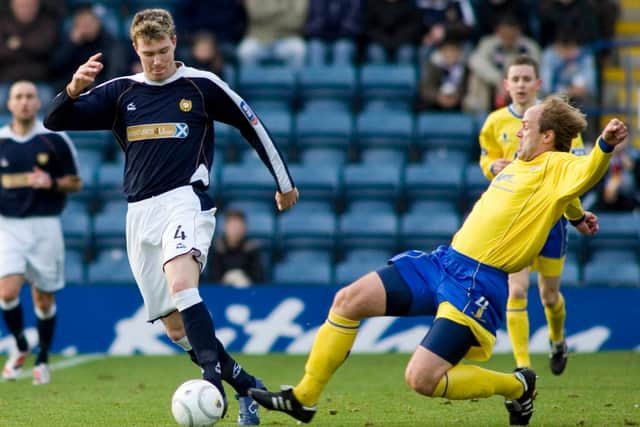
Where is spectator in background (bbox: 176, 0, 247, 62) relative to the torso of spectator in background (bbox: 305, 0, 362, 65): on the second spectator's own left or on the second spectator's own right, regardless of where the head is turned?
on the second spectator's own right

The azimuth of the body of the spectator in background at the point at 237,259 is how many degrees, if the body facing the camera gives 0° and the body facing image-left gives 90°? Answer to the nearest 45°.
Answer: approximately 0°

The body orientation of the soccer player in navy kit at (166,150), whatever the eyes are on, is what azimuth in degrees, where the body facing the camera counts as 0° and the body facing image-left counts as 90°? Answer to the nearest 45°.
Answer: approximately 0°

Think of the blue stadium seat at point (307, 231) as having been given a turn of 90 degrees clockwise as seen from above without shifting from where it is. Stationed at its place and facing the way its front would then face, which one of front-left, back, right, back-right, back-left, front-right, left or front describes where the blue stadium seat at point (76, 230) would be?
front

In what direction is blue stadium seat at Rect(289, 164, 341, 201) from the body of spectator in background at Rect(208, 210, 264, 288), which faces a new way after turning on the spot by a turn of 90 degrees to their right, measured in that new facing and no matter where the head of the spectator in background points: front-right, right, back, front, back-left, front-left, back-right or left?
back-right

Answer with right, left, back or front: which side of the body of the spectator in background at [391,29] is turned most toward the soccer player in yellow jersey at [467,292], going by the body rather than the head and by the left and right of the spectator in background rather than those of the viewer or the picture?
front

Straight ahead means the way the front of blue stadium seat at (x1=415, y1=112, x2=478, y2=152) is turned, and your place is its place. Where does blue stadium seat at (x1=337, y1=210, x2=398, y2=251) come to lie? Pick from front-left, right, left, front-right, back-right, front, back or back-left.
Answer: front-right
